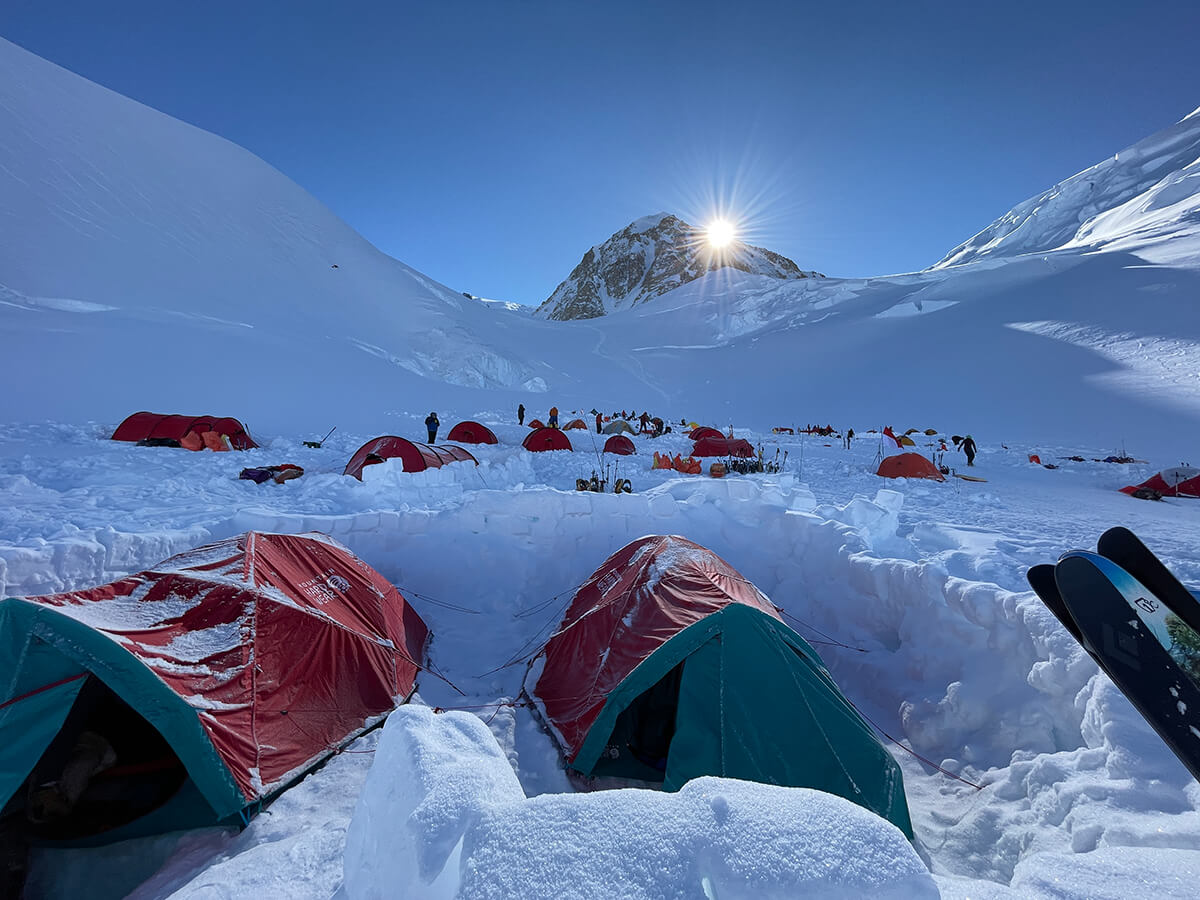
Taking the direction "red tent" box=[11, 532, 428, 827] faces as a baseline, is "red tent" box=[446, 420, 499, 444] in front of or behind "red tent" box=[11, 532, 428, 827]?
behind

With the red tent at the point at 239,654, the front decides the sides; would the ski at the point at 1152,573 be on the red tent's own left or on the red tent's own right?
on the red tent's own left

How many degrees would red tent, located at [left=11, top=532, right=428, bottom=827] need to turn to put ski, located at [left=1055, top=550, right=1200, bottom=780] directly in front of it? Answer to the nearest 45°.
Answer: approximately 90° to its left

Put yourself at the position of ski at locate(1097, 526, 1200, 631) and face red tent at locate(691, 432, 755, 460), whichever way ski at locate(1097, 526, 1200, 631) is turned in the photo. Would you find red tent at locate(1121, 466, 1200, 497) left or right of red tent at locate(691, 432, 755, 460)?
right

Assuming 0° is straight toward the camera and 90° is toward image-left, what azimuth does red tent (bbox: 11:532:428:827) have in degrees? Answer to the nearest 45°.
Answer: approximately 45°

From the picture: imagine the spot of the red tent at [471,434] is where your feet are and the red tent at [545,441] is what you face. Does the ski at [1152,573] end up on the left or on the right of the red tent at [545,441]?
right

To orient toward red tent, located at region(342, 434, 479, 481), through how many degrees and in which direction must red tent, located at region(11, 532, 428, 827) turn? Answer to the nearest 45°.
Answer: approximately 135° to its right

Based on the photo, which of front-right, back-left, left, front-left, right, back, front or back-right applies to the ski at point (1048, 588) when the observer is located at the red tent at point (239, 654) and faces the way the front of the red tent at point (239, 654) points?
left

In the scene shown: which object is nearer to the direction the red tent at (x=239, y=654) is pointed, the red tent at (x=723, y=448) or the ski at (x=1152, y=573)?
the ski

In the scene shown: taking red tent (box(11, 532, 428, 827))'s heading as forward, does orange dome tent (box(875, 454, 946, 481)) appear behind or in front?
behind

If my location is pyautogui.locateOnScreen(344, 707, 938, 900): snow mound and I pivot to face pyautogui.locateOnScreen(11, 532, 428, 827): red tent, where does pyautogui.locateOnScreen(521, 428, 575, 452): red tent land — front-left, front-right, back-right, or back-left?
front-right

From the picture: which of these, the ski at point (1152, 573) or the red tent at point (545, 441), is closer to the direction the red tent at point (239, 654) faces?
the ski

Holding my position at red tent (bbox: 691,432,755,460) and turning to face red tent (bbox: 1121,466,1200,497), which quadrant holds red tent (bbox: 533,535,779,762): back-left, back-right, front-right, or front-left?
front-right

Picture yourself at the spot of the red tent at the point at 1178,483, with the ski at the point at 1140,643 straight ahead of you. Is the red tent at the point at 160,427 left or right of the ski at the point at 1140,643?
right

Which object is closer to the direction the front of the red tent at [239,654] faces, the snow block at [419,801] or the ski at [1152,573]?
the snow block

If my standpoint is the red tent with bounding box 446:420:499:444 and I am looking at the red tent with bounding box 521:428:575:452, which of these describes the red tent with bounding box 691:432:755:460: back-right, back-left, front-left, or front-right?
front-left

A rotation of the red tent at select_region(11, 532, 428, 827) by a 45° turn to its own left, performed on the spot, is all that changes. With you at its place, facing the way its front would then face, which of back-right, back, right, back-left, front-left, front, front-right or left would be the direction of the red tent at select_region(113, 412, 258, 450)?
back

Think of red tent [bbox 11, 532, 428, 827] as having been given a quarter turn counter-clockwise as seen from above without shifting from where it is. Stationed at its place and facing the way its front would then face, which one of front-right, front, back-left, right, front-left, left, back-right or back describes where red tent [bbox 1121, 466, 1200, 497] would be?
front-left
